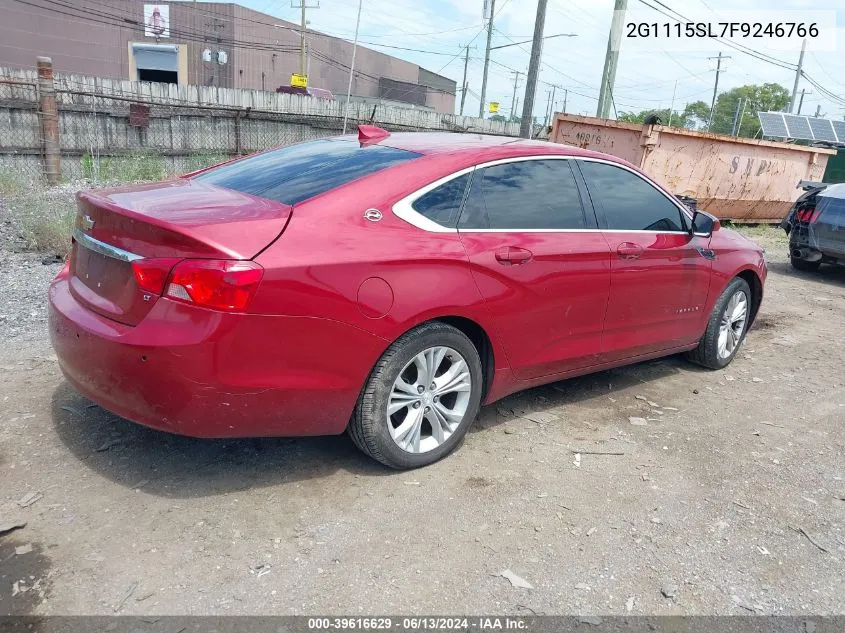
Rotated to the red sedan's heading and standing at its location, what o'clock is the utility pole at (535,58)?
The utility pole is roughly at 11 o'clock from the red sedan.

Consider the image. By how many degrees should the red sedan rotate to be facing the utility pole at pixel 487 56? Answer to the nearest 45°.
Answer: approximately 45° to its left

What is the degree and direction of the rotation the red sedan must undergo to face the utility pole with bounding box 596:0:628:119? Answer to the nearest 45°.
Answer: approximately 45° to its left

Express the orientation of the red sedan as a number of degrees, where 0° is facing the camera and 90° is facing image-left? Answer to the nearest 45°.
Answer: approximately 225°

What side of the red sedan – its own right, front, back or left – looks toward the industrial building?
left
